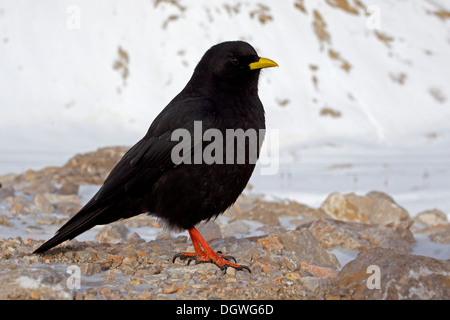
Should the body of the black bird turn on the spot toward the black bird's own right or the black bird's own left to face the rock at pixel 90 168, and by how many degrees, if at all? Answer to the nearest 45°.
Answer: approximately 90° to the black bird's own left

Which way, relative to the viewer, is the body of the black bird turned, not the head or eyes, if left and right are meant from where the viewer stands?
facing to the right of the viewer

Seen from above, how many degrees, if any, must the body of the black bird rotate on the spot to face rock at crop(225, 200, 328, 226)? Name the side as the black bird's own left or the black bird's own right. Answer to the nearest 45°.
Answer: approximately 90° to the black bird's own left

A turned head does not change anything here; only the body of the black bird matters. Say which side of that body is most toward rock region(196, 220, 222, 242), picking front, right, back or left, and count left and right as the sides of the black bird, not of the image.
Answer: left

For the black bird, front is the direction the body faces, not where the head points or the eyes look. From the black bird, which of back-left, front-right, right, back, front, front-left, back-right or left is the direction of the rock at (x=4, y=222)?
back-left
